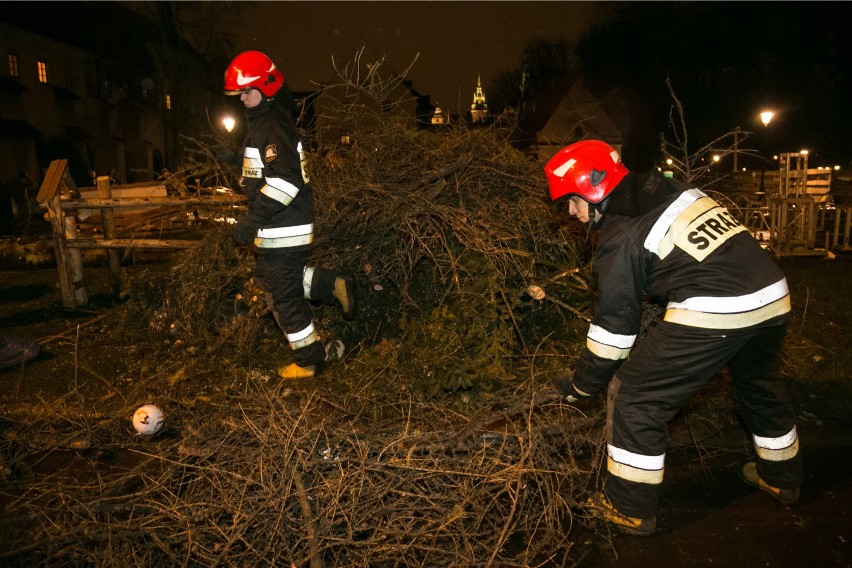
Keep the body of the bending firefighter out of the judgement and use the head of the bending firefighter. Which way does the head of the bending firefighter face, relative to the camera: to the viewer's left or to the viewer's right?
to the viewer's left

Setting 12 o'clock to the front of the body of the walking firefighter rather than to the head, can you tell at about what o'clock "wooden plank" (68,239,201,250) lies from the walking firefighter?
The wooden plank is roughly at 2 o'clock from the walking firefighter.

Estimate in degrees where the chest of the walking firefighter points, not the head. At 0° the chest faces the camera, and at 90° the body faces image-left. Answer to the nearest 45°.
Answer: approximately 90°

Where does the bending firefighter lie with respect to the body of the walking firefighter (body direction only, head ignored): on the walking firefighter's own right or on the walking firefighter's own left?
on the walking firefighter's own left

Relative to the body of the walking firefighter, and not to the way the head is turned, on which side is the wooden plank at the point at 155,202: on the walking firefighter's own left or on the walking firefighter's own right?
on the walking firefighter's own right
